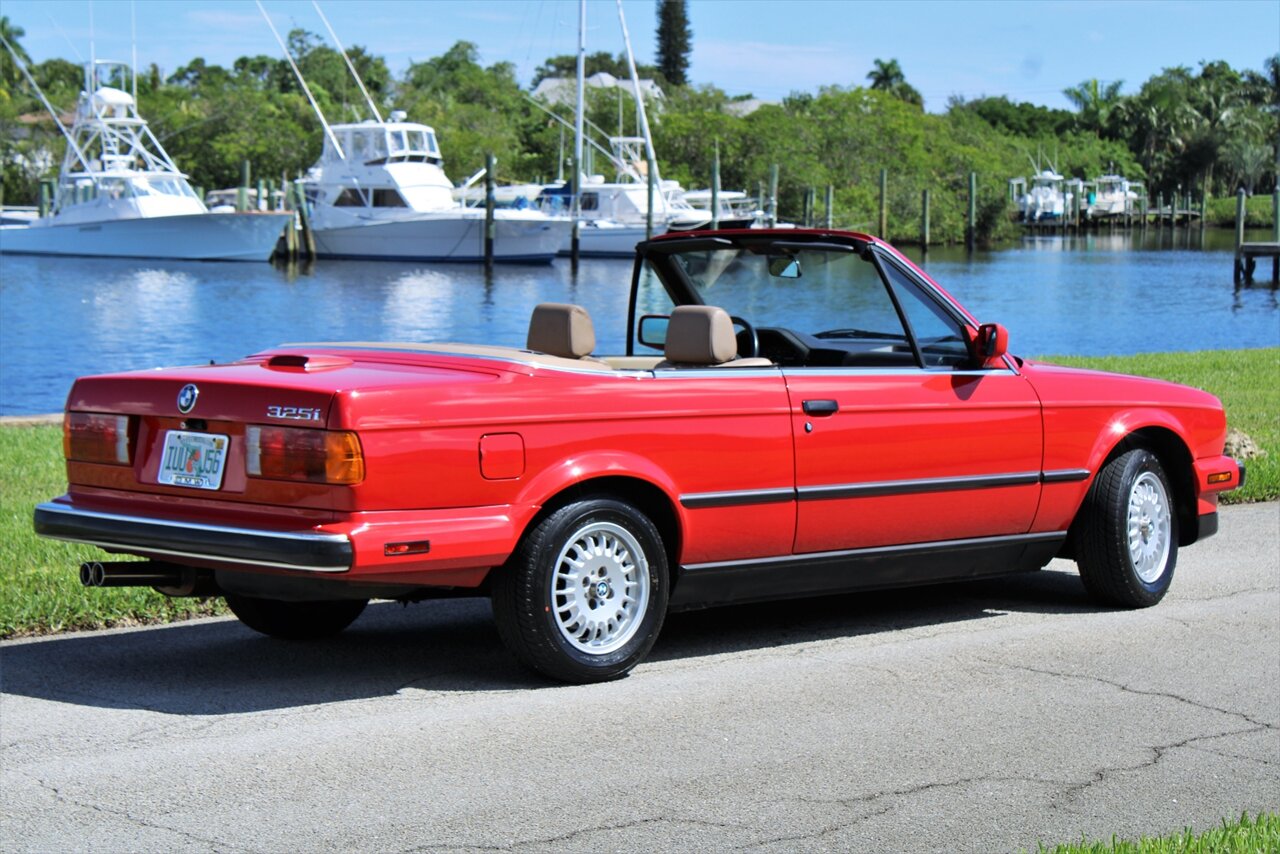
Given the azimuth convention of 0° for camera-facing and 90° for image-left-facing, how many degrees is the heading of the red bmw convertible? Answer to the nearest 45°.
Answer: approximately 225°
